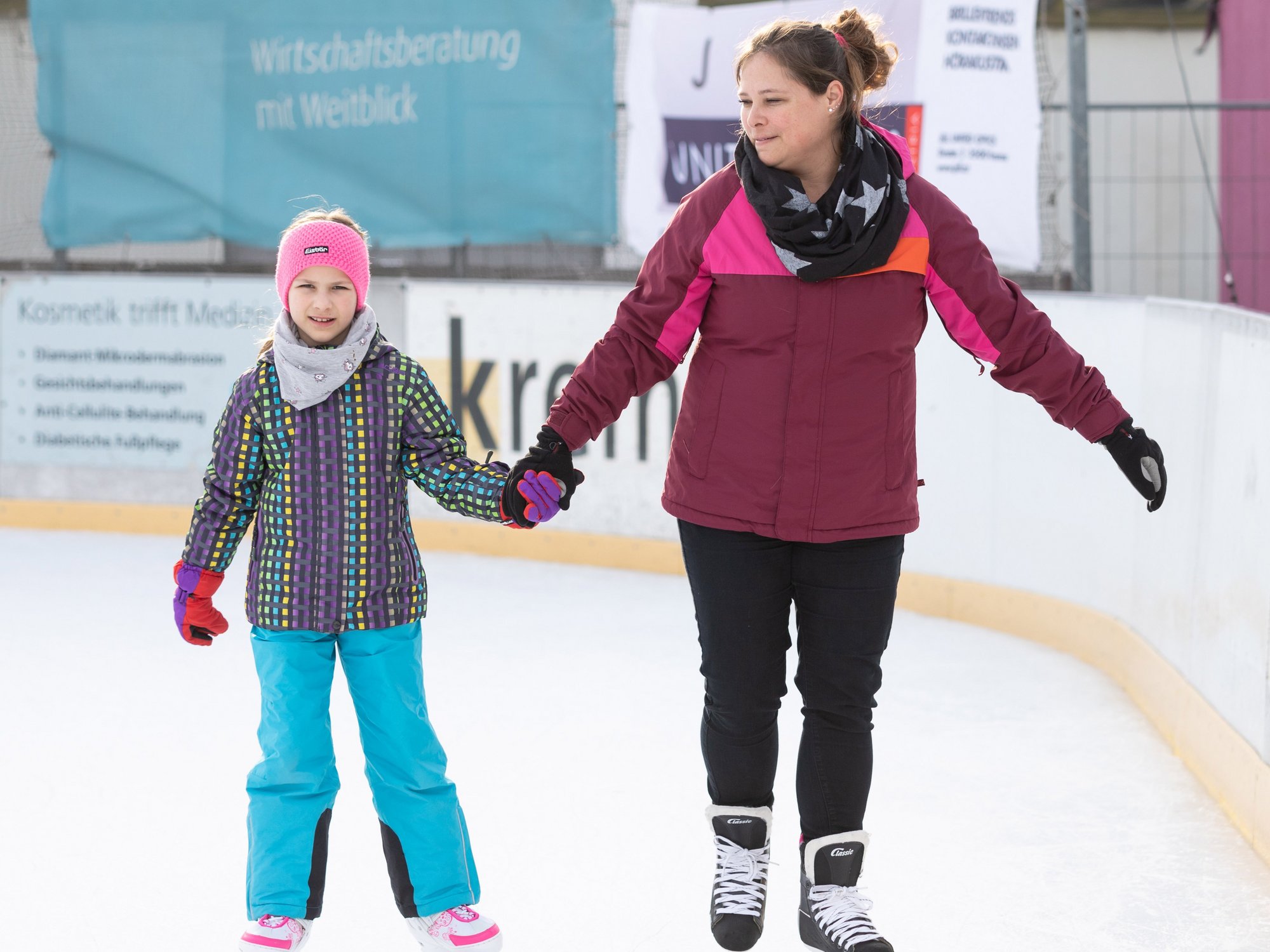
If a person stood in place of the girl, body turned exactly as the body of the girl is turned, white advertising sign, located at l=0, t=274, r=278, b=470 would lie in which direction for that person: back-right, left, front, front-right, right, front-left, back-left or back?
back

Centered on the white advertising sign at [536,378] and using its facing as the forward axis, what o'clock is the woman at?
The woman is roughly at 12 o'clock from the white advertising sign.

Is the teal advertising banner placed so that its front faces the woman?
yes

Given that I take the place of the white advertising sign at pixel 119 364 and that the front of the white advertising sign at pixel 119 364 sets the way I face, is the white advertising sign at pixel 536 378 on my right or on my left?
on my left
